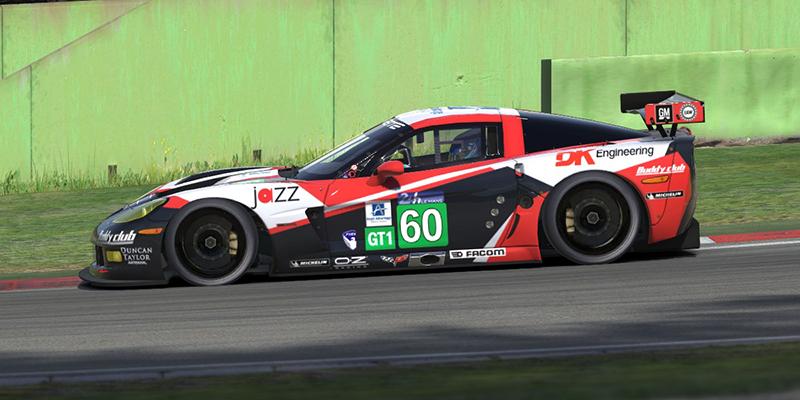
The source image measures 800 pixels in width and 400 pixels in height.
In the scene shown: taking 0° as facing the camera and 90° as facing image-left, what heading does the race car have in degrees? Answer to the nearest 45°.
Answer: approximately 90°
